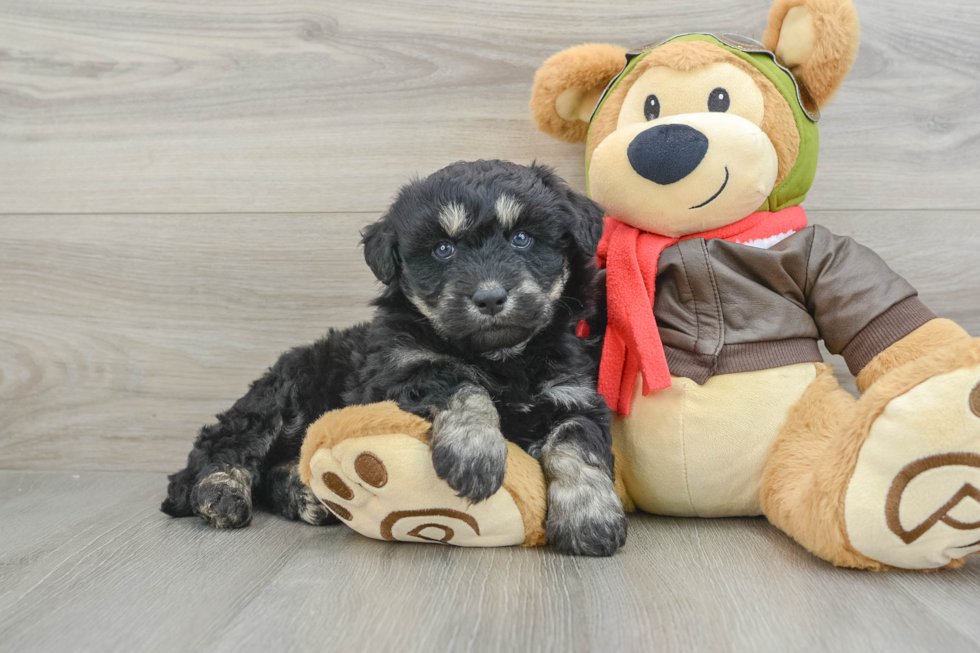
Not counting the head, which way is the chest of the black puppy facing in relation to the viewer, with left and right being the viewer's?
facing the viewer and to the right of the viewer
